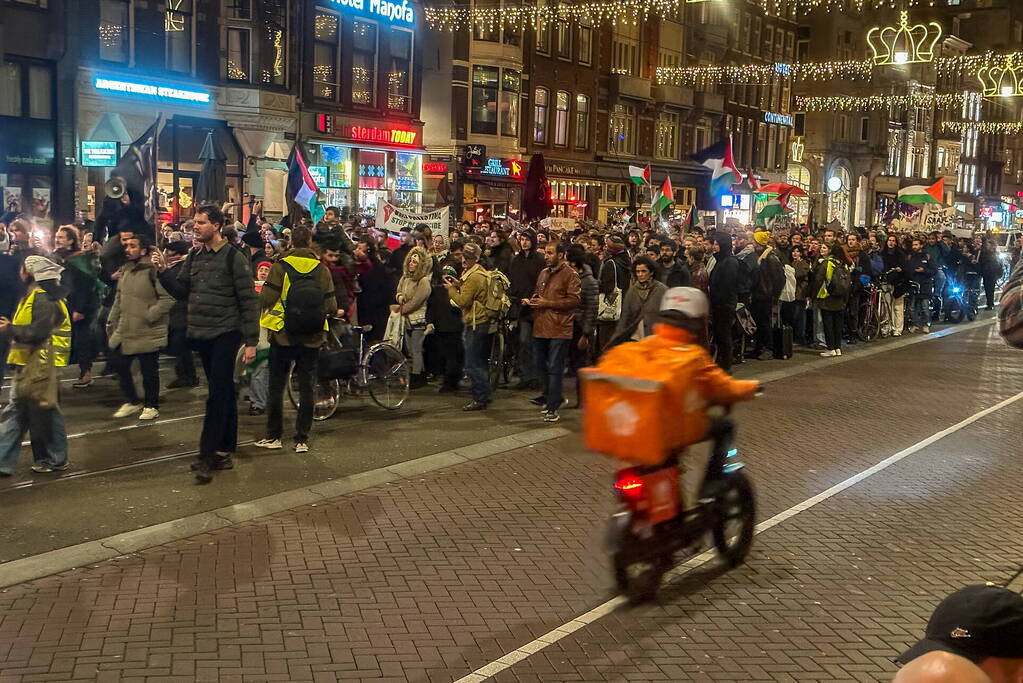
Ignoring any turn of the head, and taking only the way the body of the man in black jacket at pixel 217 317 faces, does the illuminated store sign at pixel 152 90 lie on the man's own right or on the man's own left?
on the man's own right

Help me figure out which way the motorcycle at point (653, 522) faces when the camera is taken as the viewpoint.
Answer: facing away from the viewer and to the right of the viewer

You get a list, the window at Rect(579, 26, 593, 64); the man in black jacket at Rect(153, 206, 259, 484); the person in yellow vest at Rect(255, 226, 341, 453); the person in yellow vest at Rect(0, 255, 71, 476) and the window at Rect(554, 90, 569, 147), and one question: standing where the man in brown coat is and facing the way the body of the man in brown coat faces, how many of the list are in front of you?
3

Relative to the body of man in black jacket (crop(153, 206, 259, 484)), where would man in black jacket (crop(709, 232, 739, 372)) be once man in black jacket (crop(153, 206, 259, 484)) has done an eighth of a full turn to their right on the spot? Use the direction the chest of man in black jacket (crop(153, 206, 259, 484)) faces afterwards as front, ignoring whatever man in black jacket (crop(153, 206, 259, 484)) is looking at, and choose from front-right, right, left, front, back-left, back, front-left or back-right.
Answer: back-right

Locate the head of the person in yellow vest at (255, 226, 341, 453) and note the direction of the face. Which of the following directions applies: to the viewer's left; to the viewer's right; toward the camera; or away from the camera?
away from the camera

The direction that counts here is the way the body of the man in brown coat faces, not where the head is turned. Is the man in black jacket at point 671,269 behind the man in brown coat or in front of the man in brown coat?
behind

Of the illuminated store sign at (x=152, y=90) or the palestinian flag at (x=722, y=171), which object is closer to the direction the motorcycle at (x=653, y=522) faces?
the palestinian flag

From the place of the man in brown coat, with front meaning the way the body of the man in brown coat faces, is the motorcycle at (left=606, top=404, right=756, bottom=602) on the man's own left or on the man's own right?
on the man's own left

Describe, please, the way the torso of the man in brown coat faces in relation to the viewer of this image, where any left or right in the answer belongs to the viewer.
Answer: facing the viewer and to the left of the viewer

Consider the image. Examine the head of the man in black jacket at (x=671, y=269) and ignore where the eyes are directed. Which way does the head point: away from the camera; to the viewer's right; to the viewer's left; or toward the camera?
toward the camera

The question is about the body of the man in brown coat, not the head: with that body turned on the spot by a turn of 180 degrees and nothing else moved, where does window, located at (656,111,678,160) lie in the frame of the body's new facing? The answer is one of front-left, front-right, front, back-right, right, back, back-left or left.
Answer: front-left

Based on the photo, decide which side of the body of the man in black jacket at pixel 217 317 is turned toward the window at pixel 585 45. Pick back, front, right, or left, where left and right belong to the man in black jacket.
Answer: back

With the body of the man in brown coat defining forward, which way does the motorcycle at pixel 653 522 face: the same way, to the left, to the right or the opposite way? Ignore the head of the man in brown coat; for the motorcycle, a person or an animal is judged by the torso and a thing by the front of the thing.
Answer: the opposite way

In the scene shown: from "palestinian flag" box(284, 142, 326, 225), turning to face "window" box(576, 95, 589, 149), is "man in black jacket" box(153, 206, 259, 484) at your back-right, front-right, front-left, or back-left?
back-right

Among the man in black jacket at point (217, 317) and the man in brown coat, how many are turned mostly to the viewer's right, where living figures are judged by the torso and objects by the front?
0

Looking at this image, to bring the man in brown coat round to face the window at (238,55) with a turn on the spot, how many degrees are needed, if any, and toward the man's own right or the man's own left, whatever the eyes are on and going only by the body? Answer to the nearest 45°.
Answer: approximately 90° to the man's own right
